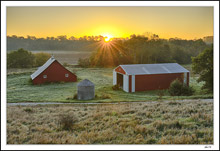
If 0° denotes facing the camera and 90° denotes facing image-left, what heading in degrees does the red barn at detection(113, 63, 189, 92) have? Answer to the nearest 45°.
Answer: approximately 45°

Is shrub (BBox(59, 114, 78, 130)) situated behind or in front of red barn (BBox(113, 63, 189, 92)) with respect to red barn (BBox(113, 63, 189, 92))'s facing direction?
in front

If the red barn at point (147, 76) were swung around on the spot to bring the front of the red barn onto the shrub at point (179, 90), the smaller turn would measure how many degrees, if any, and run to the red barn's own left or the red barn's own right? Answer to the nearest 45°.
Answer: approximately 90° to the red barn's own left

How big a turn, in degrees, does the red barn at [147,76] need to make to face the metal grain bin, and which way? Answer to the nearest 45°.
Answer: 0° — it already faces it

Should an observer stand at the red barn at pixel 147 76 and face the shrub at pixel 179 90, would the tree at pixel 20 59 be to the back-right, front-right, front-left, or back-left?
back-right

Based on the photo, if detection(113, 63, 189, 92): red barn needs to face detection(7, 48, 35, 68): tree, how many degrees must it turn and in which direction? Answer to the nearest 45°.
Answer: approximately 45° to its right

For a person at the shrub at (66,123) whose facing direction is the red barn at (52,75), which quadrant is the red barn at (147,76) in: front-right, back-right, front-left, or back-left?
front-right
